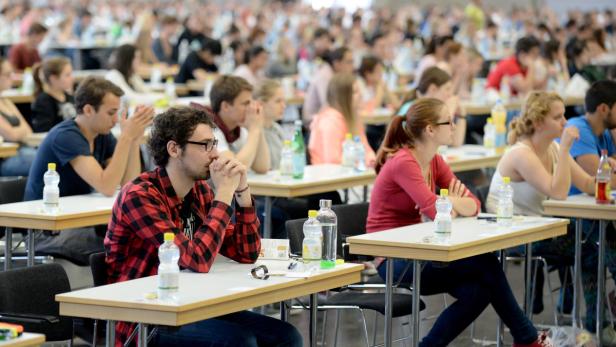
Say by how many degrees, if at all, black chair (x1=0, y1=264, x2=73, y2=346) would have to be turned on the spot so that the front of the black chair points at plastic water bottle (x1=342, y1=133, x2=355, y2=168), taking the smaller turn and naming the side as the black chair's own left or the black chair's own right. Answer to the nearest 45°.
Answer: approximately 90° to the black chair's own left
